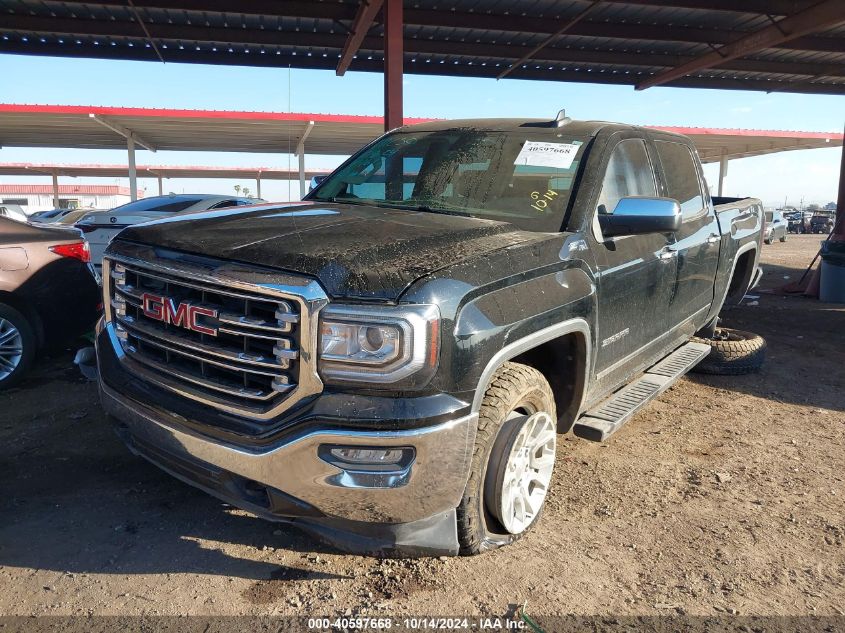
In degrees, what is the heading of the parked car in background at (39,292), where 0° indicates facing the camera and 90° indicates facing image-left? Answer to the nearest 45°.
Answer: approximately 90°

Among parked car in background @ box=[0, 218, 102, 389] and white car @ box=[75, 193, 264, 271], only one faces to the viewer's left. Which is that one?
the parked car in background

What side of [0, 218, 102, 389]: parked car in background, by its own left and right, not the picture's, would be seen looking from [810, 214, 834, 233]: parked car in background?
back

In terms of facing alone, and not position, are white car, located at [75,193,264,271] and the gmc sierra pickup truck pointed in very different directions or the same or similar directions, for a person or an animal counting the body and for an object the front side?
very different directions

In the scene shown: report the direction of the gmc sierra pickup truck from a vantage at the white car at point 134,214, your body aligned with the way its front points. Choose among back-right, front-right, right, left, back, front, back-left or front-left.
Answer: back-right

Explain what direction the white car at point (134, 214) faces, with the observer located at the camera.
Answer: facing away from the viewer and to the right of the viewer

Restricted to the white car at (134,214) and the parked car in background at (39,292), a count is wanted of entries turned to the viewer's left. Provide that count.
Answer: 1
